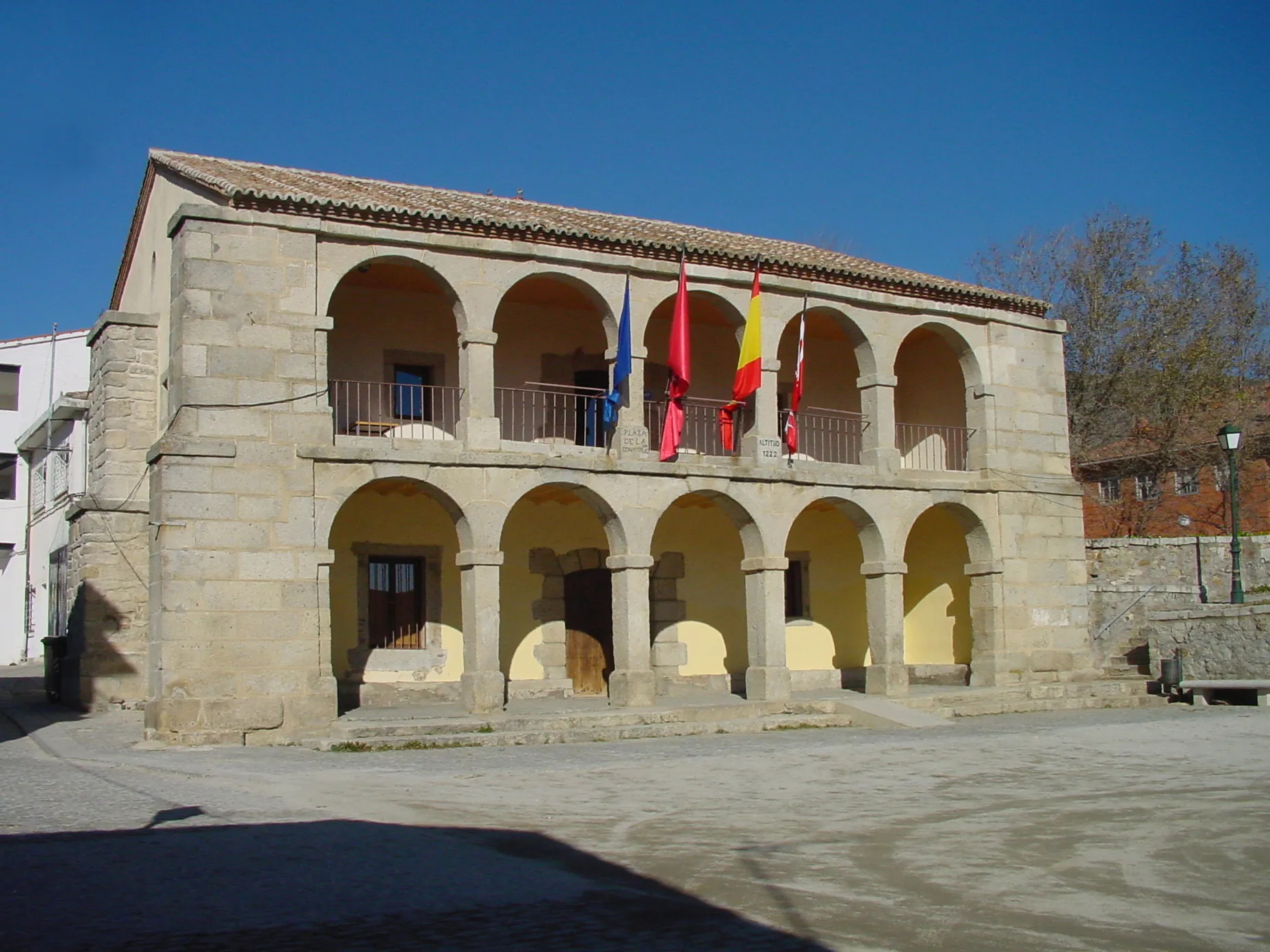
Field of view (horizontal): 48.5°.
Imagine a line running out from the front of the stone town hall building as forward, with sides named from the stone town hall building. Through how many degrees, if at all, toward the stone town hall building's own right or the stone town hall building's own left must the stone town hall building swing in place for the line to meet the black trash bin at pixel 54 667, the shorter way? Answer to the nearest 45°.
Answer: approximately 135° to the stone town hall building's own right

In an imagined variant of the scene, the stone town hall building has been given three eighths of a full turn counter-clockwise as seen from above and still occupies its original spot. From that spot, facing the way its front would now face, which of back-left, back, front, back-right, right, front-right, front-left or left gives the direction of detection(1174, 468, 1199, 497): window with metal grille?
front-right

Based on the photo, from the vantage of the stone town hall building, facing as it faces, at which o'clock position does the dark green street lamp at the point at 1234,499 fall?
The dark green street lamp is roughly at 10 o'clock from the stone town hall building.

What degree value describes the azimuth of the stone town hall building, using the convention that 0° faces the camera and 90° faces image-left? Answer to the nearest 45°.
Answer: approximately 315°

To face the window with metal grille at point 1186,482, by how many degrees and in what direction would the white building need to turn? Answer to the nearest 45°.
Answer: approximately 90° to its left

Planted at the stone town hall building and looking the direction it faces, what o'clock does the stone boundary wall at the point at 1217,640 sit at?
The stone boundary wall is roughly at 10 o'clock from the stone town hall building.

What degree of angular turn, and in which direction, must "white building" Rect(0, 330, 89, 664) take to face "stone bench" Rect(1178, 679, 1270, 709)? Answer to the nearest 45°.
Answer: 0° — it already faces it
